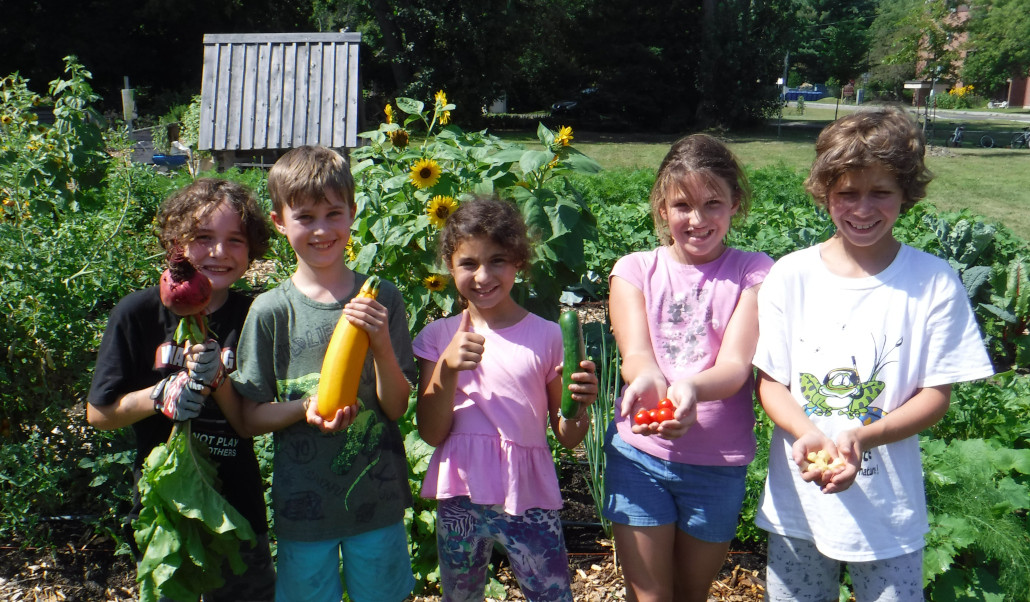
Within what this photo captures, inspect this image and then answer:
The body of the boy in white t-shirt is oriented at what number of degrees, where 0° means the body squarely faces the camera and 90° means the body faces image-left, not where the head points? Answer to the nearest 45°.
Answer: approximately 0°

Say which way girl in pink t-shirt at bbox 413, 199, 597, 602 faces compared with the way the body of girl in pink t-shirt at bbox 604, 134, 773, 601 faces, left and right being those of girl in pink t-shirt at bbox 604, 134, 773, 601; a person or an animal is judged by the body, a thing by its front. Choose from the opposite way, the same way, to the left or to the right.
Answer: the same way

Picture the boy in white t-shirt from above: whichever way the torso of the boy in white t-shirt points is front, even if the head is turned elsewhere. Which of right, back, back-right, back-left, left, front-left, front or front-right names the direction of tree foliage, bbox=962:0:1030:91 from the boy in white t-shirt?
back

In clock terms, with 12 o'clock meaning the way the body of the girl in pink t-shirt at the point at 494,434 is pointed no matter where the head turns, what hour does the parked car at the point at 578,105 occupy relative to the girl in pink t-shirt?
The parked car is roughly at 6 o'clock from the girl in pink t-shirt.

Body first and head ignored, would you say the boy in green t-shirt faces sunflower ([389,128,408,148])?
no

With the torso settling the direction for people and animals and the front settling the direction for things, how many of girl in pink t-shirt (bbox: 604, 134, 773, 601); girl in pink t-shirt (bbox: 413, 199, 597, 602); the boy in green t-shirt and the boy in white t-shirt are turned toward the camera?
4

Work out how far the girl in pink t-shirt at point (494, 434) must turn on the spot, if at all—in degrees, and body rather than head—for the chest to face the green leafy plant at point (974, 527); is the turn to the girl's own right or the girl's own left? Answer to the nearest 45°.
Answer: approximately 90° to the girl's own left

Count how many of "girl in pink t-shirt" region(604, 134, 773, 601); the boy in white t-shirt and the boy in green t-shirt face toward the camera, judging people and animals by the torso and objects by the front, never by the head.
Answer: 3

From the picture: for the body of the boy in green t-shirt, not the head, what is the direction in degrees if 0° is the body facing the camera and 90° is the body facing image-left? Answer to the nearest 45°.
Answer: approximately 0°

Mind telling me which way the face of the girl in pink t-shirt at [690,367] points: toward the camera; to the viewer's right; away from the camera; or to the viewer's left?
toward the camera

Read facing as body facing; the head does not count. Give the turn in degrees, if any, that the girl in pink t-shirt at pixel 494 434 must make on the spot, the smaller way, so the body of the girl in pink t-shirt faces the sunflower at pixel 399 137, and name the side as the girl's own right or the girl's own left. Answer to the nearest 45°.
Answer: approximately 180°

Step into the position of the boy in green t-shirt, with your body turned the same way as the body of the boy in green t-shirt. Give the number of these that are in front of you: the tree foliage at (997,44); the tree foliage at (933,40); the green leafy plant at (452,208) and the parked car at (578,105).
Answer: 0

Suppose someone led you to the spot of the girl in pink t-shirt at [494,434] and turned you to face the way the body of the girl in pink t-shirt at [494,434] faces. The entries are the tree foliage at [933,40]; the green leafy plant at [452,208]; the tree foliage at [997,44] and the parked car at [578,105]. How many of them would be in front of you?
0

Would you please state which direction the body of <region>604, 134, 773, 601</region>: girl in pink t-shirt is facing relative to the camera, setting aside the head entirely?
toward the camera

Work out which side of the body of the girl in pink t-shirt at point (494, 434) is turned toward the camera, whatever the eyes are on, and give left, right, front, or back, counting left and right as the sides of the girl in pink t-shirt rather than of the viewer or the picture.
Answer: front

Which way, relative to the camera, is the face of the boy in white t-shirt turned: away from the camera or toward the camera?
toward the camera
